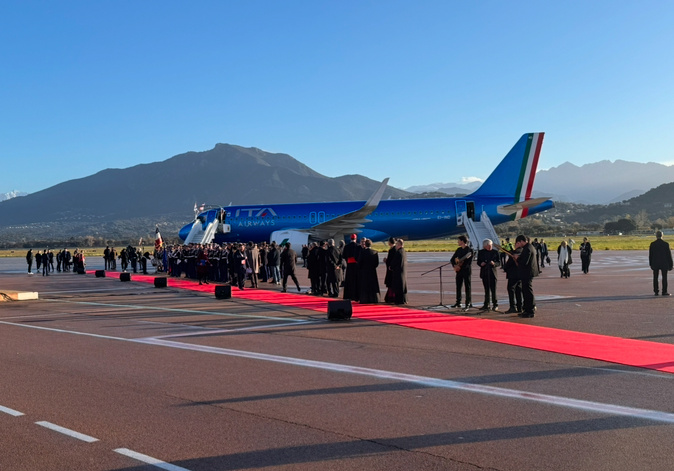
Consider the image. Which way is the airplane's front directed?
to the viewer's left

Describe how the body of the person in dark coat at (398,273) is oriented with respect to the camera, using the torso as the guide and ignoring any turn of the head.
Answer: to the viewer's left

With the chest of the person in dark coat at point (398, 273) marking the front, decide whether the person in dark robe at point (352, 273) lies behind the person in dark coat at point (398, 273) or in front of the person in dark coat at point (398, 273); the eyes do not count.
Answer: in front

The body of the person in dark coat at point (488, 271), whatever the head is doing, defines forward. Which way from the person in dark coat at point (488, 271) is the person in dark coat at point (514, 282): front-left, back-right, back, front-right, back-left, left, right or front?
front-left

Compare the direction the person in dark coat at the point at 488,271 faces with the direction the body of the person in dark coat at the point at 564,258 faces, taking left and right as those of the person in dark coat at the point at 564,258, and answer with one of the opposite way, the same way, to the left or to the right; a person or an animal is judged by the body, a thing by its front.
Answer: the same way

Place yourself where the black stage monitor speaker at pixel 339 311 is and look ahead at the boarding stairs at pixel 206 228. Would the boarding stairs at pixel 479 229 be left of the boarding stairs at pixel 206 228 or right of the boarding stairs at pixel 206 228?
right

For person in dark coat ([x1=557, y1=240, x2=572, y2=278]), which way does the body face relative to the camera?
toward the camera

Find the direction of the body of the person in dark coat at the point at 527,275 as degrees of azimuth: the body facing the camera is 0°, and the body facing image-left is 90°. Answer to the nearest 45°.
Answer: approximately 90°

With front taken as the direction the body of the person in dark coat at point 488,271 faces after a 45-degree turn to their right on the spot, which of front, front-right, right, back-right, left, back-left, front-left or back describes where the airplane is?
back-right

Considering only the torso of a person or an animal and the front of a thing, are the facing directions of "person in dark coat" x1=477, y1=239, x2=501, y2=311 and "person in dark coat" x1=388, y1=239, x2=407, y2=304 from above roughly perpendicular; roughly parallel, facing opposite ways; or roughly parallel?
roughly perpendicular

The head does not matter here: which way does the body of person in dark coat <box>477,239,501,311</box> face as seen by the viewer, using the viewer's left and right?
facing the viewer

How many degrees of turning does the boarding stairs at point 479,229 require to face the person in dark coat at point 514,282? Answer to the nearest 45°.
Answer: approximately 45° to its right

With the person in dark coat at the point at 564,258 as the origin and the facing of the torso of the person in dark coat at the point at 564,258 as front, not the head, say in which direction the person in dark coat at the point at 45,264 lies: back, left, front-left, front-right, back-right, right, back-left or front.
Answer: right

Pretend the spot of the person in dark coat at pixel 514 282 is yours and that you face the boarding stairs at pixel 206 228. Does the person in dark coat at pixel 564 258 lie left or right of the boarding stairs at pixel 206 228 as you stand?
right
